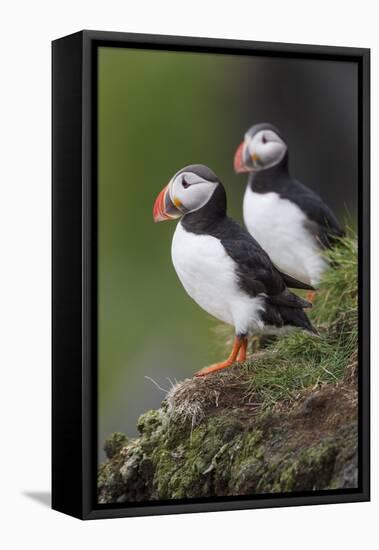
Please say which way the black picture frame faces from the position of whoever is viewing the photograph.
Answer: facing the viewer and to the right of the viewer
